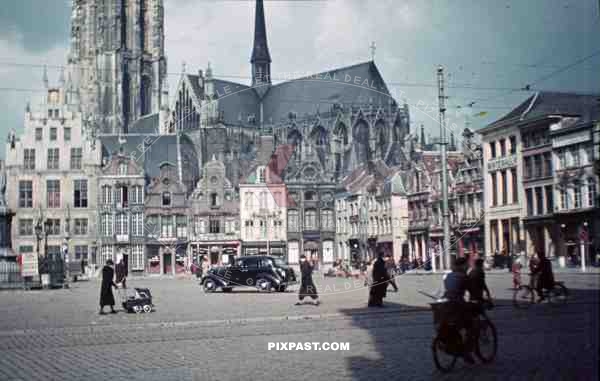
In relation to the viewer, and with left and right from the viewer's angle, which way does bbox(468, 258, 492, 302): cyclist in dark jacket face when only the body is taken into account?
facing away from the viewer and to the right of the viewer

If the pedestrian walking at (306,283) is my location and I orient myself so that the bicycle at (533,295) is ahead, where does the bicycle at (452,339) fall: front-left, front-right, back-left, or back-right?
front-right

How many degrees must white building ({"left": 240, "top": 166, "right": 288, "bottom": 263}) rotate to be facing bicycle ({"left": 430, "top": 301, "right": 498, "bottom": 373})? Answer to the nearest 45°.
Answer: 0° — it already faces it

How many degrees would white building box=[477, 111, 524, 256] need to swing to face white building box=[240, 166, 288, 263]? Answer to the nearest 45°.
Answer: approximately 90° to its right

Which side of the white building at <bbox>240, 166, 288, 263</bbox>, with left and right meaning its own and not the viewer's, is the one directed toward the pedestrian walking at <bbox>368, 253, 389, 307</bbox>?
front

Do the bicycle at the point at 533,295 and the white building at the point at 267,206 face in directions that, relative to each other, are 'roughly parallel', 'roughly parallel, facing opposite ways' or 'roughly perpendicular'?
roughly perpendicular

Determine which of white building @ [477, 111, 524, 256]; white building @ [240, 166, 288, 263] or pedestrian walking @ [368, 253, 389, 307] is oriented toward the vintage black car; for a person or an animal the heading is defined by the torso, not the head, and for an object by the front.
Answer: white building @ [240, 166, 288, 263]

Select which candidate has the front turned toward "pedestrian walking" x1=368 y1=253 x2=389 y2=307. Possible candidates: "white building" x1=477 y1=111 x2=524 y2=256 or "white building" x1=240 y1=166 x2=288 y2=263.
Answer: "white building" x1=240 y1=166 x2=288 y2=263

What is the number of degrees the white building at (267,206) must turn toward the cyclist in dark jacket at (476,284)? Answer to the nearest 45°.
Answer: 0° — it already faces them

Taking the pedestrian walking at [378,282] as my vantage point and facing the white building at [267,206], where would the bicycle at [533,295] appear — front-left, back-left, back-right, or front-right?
back-right

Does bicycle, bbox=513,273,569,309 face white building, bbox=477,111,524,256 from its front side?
no
